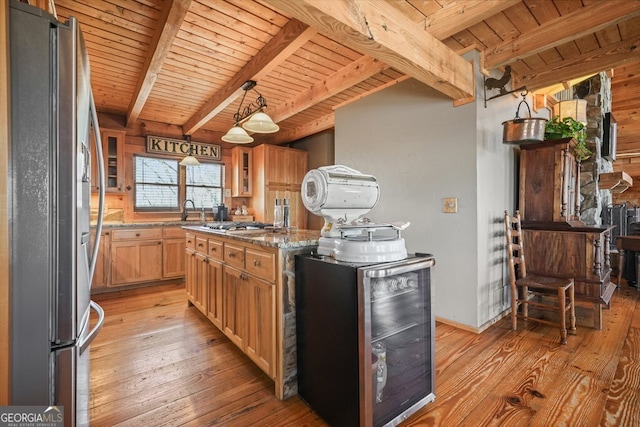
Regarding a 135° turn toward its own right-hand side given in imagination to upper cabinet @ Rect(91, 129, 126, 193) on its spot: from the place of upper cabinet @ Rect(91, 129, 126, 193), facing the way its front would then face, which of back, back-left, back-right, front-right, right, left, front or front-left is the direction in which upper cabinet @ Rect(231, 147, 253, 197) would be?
back-right

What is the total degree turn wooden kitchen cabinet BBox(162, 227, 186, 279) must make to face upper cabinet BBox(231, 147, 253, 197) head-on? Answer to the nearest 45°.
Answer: approximately 135° to its left

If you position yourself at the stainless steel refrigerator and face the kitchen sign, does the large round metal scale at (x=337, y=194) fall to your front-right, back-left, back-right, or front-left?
front-right

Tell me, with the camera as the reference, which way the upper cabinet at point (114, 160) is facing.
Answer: facing the viewer

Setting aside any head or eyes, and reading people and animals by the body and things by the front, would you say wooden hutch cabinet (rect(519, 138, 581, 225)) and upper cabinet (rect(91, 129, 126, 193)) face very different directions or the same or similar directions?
same or similar directions

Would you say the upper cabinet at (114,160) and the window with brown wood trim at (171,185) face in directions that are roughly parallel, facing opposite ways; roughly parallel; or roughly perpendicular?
roughly parallel

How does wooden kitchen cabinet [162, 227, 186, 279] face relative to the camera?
toward the camera

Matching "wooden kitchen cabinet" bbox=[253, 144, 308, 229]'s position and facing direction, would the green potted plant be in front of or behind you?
in front

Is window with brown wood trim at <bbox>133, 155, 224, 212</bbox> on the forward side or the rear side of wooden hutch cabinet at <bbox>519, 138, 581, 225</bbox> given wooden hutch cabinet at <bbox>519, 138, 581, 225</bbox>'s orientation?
on the rear side

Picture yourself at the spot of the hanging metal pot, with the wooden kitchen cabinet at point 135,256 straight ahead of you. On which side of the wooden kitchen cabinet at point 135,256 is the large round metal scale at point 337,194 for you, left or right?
left

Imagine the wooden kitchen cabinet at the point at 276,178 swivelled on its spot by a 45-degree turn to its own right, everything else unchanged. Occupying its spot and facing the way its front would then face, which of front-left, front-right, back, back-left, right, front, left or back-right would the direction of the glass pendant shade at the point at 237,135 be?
front

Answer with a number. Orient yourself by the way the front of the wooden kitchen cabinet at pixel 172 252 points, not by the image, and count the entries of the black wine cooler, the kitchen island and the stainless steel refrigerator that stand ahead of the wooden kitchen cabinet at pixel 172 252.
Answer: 3

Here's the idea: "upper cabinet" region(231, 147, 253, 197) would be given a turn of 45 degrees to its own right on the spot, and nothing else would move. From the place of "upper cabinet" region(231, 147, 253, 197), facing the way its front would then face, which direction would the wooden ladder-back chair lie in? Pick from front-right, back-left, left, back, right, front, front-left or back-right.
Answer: front-left

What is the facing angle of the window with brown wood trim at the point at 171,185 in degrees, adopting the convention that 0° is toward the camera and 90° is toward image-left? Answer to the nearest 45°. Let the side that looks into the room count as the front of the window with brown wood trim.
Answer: approximately 0°

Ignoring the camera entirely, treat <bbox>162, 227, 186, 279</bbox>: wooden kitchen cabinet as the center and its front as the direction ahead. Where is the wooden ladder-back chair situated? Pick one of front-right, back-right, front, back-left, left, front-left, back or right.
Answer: front-left

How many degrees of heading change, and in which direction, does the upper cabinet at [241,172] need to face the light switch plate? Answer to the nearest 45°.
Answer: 0° — it already faces it
